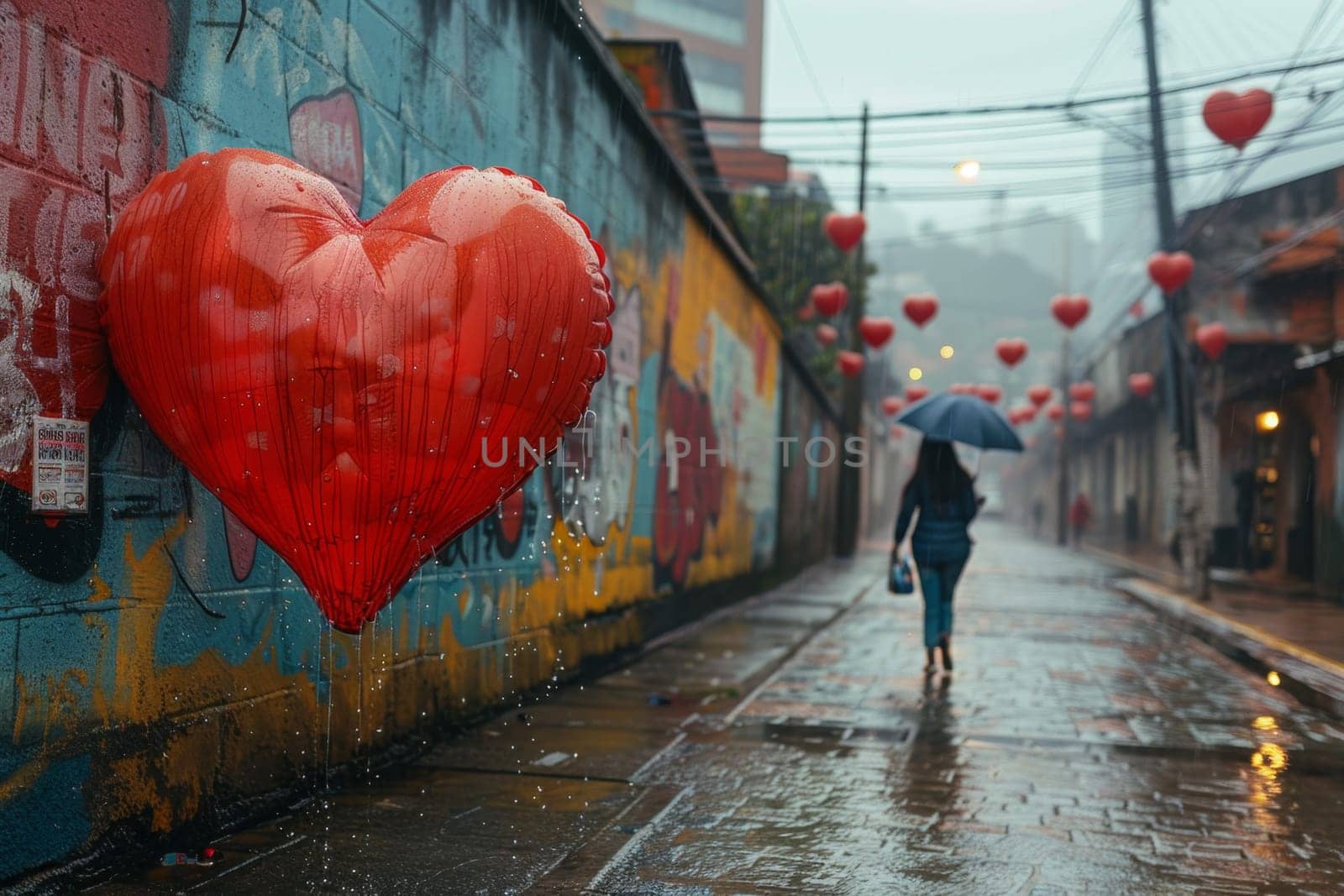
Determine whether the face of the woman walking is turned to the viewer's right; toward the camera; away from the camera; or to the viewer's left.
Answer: away from the camera

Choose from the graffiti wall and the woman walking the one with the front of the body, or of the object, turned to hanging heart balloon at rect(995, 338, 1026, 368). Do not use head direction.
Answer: the woman walking

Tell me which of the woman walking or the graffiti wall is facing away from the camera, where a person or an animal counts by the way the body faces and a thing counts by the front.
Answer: the woman walking

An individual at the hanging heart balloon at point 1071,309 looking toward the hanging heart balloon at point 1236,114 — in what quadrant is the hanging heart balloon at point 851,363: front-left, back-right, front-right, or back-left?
back-right

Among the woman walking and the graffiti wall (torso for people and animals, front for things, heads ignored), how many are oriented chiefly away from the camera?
1

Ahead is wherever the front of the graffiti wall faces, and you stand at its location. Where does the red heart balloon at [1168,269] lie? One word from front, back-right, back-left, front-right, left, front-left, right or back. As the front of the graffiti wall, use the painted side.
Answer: left

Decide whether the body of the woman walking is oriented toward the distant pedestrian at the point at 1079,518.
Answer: yes

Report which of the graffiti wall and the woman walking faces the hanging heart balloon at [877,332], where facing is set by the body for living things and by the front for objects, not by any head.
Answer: the woman walking

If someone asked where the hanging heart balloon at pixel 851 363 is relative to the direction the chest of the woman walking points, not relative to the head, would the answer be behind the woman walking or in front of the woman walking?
in front

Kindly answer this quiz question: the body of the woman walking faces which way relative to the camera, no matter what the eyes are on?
away from the camera

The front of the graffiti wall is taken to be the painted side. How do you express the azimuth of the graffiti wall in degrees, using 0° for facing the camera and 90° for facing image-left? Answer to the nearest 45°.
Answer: approximately 315°

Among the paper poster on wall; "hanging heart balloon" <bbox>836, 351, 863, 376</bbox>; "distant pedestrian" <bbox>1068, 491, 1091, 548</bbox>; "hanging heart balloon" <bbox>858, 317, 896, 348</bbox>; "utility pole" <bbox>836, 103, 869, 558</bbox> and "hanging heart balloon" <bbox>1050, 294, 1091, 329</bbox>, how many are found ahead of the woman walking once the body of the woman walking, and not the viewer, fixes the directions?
5

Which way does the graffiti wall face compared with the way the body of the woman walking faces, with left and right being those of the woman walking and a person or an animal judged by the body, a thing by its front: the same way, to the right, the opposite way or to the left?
to the right

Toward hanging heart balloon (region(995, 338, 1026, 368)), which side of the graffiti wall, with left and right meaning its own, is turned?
left

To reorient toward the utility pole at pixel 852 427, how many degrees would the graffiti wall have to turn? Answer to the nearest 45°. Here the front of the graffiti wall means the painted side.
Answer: approximately 90° to its left

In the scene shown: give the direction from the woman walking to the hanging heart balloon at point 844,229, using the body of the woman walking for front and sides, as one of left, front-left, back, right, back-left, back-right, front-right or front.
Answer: front
